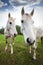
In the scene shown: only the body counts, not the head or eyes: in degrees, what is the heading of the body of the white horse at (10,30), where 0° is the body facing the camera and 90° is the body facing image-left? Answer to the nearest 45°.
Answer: approximately 0°
